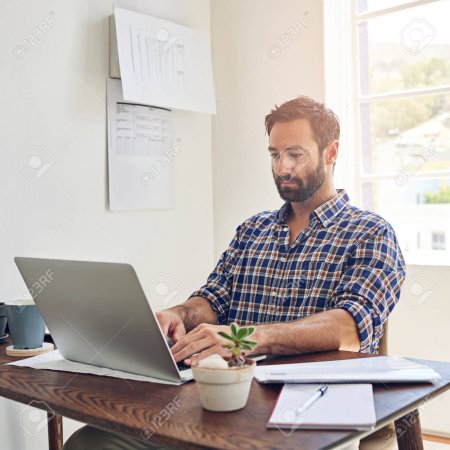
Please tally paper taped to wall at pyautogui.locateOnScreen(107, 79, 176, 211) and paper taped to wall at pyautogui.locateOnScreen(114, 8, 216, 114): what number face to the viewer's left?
0

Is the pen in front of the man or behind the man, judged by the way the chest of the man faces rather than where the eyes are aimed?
in front

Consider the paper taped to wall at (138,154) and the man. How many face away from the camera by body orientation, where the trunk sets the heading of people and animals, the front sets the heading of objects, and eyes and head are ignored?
0

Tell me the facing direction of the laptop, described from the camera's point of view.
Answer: facing away from the viewer and to the right of the viewer

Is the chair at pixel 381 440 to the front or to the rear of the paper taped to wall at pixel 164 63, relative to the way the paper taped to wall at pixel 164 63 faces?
to the front

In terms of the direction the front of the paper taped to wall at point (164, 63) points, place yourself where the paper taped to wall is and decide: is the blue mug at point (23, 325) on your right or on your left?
on your right

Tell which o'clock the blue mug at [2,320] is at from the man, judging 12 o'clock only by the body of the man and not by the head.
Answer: The blue mug is roughly at 1 o'clock from the man.

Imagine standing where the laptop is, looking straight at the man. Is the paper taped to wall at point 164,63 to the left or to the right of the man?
left

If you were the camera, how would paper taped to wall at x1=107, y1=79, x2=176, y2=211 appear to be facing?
facing the viewer and to the right of the viewer

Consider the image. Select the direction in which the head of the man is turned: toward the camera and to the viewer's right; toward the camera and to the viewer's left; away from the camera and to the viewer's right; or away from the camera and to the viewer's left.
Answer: toward the camera and to the viewer's left

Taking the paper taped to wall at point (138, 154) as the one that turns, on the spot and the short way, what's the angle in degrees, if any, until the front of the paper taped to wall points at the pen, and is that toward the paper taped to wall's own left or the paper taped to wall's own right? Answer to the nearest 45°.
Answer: approximately 45° to the paper taped to wall's own right

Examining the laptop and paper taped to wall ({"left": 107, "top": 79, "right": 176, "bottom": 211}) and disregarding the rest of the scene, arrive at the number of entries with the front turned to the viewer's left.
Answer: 0
